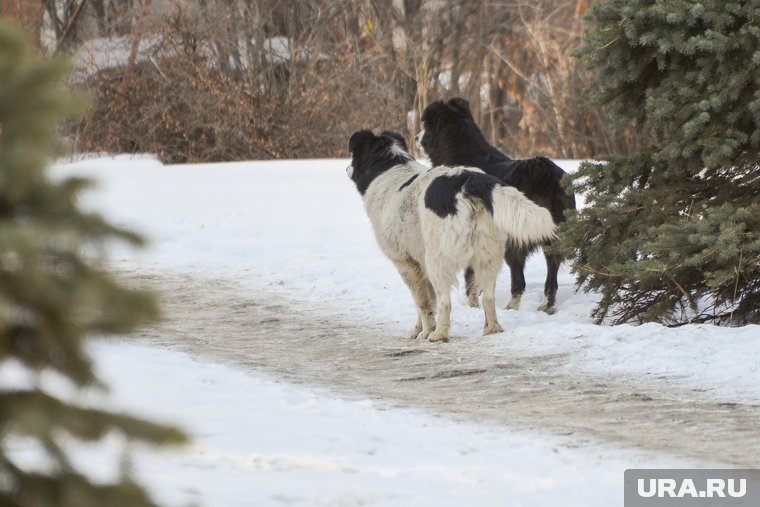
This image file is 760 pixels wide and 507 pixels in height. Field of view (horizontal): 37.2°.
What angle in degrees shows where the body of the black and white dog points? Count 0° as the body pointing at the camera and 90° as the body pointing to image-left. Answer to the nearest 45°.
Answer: approximately 135°

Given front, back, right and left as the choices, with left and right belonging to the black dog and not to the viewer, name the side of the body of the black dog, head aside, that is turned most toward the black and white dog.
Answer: left

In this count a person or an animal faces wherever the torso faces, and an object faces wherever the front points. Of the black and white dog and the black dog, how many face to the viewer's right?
0

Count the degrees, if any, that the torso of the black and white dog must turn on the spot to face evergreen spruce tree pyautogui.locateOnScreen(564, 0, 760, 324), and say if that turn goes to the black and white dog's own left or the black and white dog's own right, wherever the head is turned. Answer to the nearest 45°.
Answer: approximately 135° to the black and white dog's own right

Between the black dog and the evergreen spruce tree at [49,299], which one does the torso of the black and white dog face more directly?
the black dog

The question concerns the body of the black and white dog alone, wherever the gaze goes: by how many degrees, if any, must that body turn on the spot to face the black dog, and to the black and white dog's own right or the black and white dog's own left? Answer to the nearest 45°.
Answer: approximately 45° to the black and white dog's own right

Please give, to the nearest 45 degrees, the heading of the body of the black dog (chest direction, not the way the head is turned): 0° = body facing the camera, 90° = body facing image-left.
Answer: approximately 90°

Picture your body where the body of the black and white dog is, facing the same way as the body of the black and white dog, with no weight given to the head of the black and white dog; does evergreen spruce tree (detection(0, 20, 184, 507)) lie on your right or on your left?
on your left

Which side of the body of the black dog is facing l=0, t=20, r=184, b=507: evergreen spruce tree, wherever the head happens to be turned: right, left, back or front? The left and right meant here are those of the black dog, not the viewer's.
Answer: left
